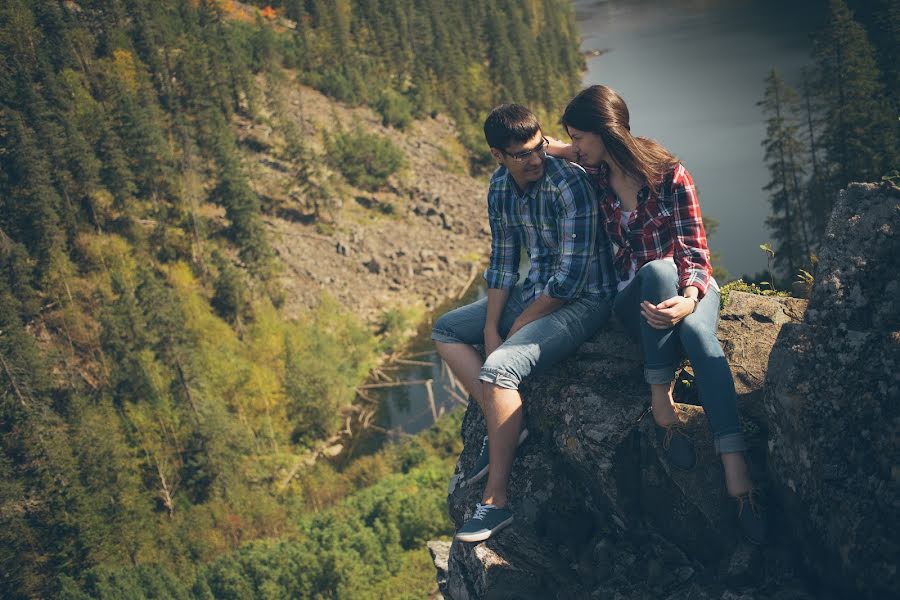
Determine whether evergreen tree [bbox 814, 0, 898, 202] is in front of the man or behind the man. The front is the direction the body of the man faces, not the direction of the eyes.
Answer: behind

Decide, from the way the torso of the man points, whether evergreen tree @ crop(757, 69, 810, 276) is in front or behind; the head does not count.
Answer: behind

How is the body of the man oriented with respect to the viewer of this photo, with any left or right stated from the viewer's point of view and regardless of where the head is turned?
facing the viewer and to the left of the viewer

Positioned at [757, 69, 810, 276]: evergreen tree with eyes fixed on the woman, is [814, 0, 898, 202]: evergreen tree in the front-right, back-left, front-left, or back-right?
front-left

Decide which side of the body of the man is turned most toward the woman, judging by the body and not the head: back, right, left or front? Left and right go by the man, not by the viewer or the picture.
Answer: left

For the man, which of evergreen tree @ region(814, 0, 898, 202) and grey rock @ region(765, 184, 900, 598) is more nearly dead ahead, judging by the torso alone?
the grey rock

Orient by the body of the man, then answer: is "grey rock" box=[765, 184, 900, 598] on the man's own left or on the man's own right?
on the man's own left

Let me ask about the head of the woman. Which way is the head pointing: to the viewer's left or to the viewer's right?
to the viewer's left
